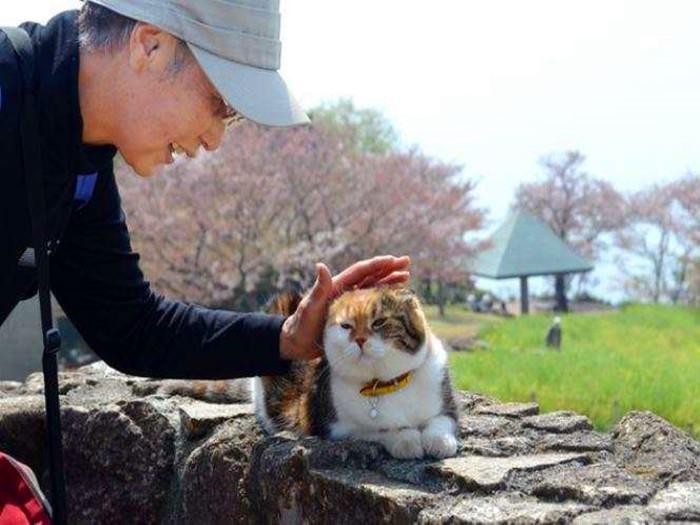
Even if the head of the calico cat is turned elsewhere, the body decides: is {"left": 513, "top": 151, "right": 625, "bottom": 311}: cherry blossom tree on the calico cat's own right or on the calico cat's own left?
on the calico cat's own left

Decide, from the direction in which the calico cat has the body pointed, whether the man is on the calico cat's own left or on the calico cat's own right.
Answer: on the calico cat's own right

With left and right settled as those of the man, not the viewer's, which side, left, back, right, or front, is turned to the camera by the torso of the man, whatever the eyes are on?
right

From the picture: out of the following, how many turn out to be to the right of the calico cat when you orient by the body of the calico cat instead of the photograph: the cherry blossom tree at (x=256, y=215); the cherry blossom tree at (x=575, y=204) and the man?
1

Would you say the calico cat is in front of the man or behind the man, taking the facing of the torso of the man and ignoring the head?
in front

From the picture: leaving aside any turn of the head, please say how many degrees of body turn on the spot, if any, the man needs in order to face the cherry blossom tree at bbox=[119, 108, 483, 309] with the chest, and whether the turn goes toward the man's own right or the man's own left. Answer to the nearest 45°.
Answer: approximately 90° to the man's own left

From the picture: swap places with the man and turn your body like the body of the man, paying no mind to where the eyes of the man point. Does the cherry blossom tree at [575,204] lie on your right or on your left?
on your left

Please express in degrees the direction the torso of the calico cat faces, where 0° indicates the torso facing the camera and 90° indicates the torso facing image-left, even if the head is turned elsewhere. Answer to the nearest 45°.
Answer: approximately 315°

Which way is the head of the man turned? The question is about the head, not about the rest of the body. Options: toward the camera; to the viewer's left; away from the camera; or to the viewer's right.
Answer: to the viewer's right
